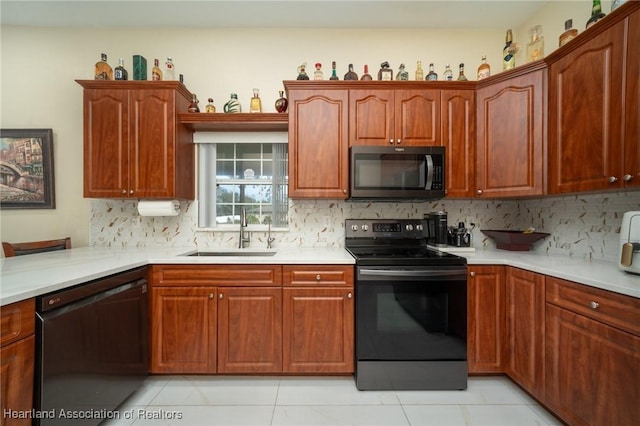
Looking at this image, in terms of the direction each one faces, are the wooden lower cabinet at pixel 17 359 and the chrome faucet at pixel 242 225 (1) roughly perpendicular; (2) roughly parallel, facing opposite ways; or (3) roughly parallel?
roughly perpendicular

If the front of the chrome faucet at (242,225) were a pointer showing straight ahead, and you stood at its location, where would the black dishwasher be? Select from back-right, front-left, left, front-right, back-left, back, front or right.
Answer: front-right

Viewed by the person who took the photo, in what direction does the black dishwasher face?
facing the viewer and to the right of the viewer

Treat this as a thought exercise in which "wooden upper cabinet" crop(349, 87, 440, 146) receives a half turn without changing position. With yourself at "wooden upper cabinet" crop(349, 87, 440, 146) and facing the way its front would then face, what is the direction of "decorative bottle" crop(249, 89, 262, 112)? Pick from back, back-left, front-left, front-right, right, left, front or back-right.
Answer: left

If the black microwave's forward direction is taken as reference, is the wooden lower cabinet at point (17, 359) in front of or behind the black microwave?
in front

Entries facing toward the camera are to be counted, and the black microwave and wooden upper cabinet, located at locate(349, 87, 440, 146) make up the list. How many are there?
2

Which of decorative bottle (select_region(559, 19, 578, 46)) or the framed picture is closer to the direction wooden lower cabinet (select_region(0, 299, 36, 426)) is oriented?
the decorative bottle

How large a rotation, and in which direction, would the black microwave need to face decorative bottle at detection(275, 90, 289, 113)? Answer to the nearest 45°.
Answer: approximately 90° to its right
